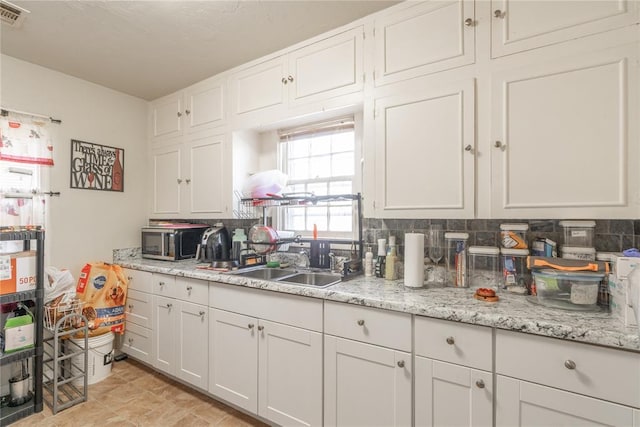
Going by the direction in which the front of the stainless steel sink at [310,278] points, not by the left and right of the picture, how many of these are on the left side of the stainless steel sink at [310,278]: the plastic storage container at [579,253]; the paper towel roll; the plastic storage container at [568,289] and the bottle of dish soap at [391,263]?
4

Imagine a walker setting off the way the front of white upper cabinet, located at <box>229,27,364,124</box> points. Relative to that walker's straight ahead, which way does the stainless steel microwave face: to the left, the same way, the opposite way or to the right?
the same way

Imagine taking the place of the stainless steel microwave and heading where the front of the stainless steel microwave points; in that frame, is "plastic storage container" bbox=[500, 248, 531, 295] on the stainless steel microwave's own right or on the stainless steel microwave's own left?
on the stainless steel microwave's own left

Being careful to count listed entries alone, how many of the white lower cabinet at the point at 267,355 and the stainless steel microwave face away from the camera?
0

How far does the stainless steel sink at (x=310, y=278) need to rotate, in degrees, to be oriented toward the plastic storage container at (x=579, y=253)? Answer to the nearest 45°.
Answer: approximately 90° to its left

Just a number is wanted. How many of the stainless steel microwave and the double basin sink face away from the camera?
0

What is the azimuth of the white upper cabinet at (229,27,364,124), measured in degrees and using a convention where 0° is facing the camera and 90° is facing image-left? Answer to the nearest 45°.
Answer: approximately 45°

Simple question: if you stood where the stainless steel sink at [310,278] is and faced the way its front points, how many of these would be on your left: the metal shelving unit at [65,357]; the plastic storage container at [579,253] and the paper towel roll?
2

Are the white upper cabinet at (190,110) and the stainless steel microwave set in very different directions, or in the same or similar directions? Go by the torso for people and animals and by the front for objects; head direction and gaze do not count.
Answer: same or similar directions

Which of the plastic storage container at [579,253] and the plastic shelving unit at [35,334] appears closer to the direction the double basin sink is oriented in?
the plastic shelving unit

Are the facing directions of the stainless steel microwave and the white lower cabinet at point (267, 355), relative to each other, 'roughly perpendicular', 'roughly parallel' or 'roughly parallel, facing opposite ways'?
roughly parallel

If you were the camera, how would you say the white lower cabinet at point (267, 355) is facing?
facing the viewer and to the left of the viewer

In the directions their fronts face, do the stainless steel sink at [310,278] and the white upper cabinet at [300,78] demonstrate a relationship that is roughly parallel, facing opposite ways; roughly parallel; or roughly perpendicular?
roughly parallel

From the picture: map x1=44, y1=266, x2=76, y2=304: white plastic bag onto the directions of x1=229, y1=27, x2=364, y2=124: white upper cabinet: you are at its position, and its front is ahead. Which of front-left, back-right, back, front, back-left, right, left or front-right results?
front-right
